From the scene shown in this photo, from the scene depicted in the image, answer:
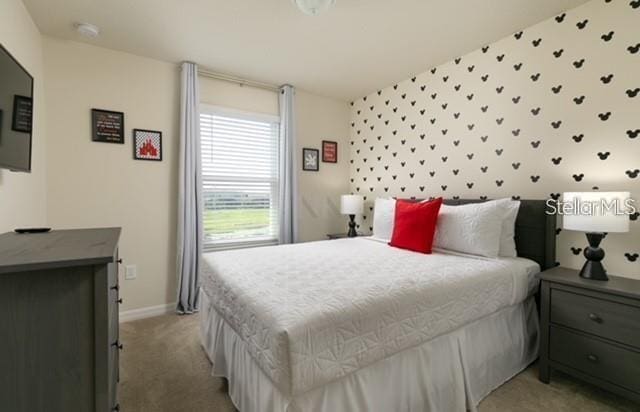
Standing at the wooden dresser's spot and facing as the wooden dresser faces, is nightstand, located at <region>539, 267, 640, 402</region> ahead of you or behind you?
ahead

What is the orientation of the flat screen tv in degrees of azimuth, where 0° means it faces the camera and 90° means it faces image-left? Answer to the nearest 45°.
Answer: approximately 270°

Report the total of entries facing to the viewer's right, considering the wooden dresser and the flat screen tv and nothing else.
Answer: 2

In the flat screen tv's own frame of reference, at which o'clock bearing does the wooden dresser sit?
The wooden dresser is roughly at 3 o'clock from the flat screen tv.

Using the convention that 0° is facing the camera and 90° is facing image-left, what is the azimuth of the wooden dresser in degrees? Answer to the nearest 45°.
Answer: approximately 270°

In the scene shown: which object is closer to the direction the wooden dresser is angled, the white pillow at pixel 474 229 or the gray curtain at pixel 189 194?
the white pillow

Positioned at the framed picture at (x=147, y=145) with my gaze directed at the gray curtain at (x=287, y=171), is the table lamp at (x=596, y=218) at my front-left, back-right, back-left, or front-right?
front-right

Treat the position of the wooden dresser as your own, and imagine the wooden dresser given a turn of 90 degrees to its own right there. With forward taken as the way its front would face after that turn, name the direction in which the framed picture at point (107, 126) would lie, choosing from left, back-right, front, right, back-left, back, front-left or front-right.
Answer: back

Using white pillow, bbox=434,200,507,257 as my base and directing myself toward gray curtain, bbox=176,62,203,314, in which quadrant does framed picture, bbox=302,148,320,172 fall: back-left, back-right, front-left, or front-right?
front-right

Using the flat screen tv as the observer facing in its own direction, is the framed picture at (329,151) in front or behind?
in front

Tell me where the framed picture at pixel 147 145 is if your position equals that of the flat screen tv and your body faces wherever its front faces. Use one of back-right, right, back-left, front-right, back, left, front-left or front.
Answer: front-left

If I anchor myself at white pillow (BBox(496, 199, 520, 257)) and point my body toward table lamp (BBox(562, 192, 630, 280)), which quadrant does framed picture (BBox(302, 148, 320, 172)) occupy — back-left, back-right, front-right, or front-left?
back-right

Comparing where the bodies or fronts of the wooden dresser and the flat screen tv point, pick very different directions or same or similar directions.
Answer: same or similar directions

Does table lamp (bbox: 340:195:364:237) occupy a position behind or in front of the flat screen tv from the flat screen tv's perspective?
in front
